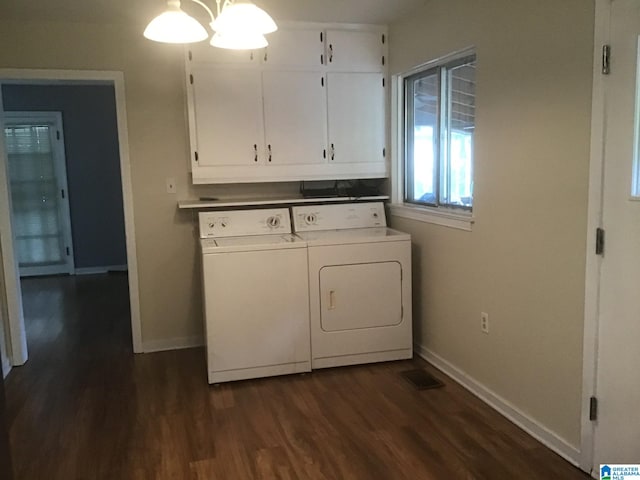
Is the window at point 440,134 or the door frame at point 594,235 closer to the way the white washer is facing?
the door frame

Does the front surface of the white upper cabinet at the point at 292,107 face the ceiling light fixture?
yes

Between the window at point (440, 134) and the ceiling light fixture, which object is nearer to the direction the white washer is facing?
the ceiling light fixture

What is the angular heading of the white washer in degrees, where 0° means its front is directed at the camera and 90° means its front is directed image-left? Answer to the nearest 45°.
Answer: approximately 0°

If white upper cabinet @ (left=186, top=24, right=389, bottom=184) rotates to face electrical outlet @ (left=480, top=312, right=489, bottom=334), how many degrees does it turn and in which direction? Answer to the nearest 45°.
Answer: approximately 45° to its left

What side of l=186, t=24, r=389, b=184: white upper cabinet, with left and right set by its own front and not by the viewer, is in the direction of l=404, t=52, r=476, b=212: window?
left

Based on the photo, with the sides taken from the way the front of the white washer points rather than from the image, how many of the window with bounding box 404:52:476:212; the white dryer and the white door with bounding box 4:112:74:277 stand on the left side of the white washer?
2

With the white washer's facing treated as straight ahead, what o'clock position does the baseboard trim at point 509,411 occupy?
The baseboard trim is roughly at 10 o'clock from the white washer.

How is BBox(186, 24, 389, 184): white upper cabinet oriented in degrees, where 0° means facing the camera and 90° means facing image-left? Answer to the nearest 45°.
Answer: approximately 0°

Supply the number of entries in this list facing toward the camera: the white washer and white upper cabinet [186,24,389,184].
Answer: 2

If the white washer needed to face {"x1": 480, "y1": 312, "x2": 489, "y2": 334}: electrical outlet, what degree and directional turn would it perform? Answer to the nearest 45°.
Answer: approximately 45° to its left
